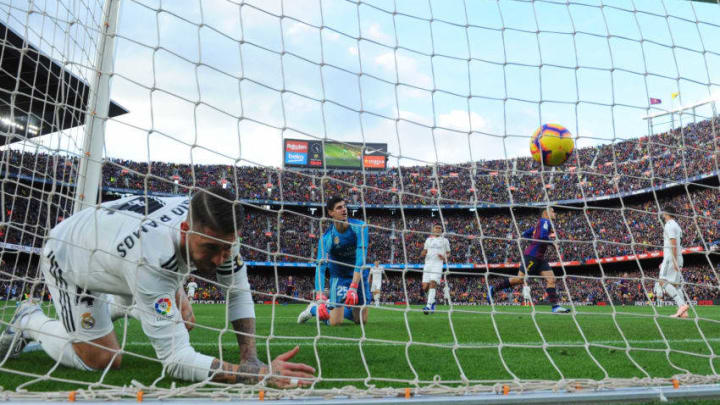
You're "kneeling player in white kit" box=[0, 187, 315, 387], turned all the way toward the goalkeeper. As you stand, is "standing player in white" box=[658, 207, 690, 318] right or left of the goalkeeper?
right

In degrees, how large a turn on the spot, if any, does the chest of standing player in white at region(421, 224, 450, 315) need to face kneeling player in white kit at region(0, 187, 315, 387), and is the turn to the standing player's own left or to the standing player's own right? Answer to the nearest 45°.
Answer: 0° — they already face them

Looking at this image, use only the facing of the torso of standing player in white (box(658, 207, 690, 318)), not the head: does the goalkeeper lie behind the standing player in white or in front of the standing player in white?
in front

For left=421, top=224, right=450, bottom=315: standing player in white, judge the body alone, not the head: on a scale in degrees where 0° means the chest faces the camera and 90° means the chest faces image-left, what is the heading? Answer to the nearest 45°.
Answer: approximately 0°

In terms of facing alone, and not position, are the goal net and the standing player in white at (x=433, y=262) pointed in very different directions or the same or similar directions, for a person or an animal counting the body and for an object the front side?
very different directions

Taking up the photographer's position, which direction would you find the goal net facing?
facing away from the viewer

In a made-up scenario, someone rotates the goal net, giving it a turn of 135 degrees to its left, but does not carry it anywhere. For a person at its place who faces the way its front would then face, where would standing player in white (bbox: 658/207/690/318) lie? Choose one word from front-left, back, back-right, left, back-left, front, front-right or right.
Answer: back

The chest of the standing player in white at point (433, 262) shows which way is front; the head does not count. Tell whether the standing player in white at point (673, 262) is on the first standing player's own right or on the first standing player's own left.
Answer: on the first standing player's own left

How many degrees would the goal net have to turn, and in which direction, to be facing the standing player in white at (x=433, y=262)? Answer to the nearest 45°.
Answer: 0° — it already faces them

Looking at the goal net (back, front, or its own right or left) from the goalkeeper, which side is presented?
front
